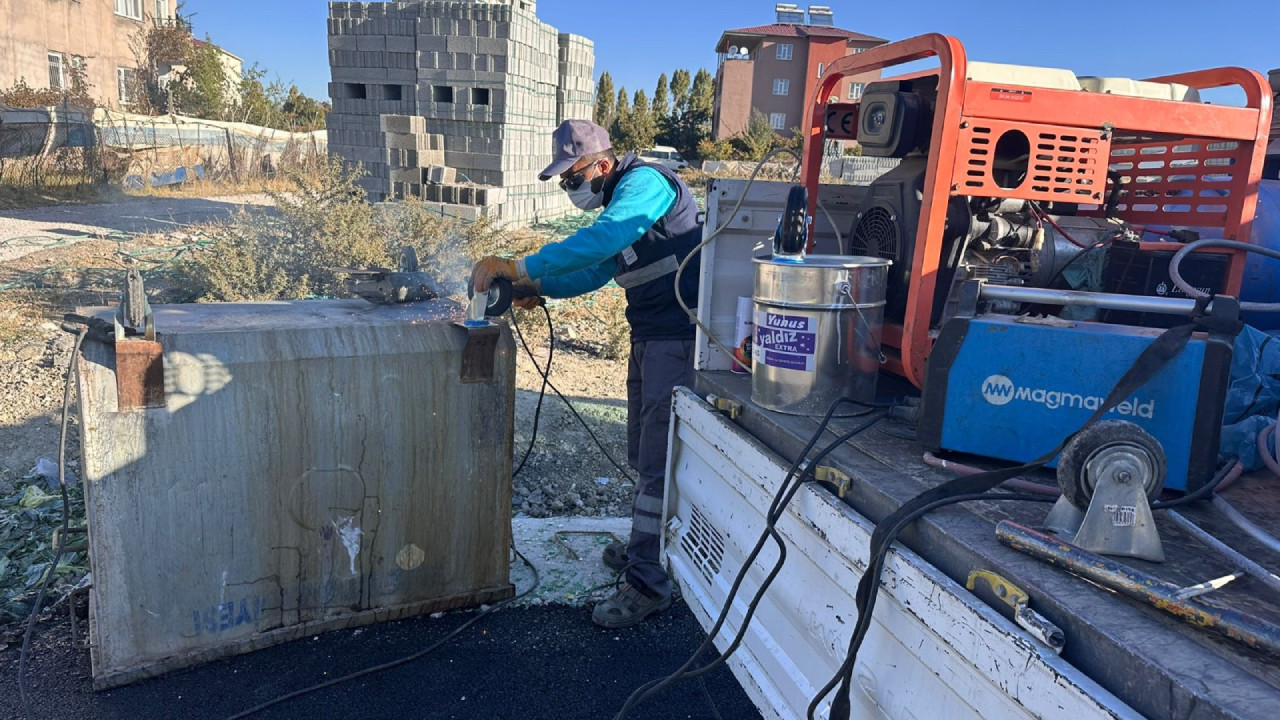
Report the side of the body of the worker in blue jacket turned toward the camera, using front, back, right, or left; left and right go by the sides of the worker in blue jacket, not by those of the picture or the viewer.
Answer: left

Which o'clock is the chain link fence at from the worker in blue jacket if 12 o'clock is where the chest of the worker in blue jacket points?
The chain link fence is roughly at 2 o'clock from the worker in blue jacket.

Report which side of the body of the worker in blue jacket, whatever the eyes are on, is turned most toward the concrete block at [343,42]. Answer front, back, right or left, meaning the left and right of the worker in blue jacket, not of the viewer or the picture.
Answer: right

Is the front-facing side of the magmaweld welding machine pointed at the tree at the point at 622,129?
no

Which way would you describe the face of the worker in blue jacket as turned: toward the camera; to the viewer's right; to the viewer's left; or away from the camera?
to the viewer's left

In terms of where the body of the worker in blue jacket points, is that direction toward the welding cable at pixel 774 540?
no

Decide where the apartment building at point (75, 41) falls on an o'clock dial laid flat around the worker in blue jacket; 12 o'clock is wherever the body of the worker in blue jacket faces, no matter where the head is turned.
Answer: The apartment building is roughly at 2 o'clock from the worker in blue jacket.

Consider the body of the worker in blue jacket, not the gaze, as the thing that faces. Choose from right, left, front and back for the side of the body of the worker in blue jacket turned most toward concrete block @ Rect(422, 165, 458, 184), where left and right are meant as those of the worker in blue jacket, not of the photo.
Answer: right

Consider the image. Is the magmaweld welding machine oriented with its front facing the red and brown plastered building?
no
